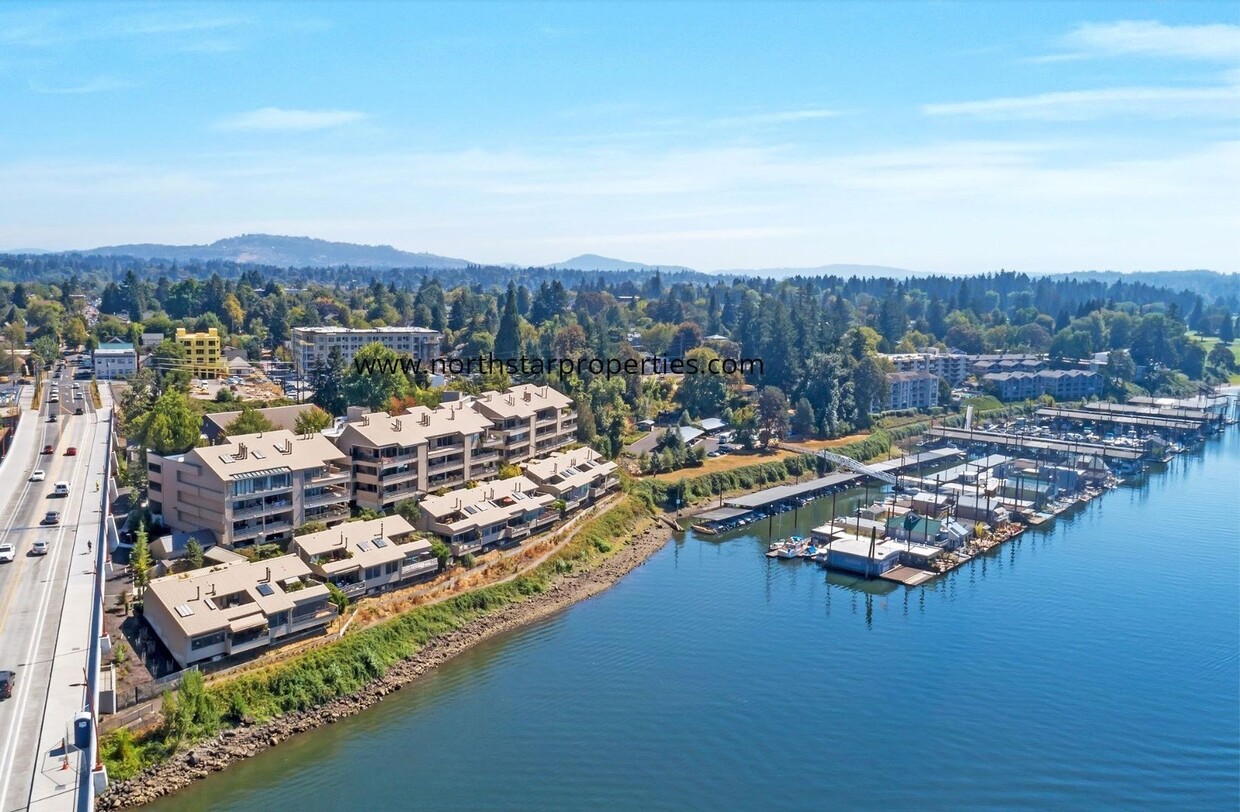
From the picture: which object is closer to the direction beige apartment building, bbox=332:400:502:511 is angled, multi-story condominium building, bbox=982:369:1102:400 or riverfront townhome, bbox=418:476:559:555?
the riverfront townhome

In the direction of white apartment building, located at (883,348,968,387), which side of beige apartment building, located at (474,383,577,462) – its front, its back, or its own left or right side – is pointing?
left

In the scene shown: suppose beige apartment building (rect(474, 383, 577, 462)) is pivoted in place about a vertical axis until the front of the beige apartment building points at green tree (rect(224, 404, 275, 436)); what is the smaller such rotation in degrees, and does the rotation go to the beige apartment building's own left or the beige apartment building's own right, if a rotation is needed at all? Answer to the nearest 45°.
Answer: approximately 90° to the beige apartment building's own right

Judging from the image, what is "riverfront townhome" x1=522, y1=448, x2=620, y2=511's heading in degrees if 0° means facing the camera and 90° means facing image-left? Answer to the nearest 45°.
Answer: approximately 315°

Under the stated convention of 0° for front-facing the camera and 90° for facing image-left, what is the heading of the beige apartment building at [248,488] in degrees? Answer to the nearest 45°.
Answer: approximately 315°

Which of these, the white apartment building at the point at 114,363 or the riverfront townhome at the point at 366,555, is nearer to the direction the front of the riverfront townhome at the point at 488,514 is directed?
the riverfront townhome

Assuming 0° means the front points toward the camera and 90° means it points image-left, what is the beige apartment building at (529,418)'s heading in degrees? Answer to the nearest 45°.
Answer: approximately 315°

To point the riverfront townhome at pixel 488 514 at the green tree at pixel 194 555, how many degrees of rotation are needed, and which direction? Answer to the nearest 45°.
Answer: approximately 90° to its right

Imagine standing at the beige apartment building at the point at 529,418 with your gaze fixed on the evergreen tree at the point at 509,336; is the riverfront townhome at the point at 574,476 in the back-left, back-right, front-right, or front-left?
back-right

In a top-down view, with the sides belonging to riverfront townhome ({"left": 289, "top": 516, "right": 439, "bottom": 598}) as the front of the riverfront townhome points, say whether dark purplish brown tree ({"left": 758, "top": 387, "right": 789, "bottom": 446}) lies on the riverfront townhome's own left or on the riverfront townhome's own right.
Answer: on the riverfront townhome's own left

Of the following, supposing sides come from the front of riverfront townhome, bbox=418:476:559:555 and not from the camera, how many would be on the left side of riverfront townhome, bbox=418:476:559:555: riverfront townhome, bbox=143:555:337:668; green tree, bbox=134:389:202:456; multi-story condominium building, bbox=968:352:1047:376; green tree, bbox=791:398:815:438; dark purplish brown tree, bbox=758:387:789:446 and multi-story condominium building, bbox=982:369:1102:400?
4
